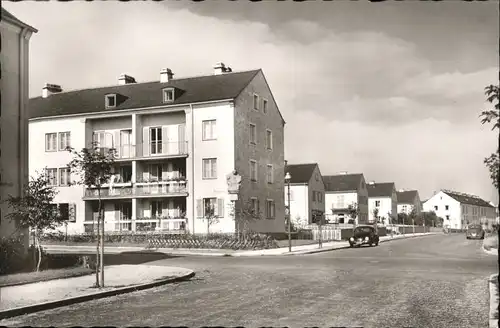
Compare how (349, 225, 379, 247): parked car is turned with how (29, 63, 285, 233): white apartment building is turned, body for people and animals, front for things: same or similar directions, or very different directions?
same or similar directions

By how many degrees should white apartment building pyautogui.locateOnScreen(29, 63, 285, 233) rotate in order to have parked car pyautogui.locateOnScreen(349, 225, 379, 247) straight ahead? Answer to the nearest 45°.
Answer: approximately 135° to its left

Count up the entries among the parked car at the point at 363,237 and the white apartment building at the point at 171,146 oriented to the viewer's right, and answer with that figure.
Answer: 0

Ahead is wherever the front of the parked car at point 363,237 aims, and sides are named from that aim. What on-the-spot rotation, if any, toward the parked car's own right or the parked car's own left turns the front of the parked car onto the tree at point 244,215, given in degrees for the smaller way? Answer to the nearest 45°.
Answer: approximately 45° to the parked car's own right

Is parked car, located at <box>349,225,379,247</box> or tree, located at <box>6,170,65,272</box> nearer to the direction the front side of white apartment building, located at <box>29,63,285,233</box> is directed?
the tree

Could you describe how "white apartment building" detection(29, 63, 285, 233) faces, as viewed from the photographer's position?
facing the viewer and to the left of the viewer

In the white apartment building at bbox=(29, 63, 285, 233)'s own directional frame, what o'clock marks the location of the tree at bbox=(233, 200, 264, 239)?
The tree is roughly at 9 o'clock from the white apartment building.

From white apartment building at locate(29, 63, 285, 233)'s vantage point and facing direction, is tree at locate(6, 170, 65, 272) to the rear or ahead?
ahead
